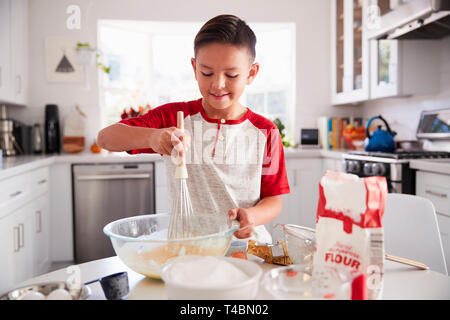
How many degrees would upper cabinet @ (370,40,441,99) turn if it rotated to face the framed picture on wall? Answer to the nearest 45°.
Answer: approximately 45° to its right

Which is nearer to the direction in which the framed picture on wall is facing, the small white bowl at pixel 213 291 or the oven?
the small white bowl

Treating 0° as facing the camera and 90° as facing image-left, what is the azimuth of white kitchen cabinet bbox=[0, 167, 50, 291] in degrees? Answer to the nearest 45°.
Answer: approximately 315°

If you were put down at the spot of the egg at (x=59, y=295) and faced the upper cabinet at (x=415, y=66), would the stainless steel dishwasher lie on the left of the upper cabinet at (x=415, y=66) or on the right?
left

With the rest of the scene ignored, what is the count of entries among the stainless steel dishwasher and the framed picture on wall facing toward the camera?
2

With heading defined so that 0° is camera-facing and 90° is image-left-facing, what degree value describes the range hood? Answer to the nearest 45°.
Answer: approximately 45°

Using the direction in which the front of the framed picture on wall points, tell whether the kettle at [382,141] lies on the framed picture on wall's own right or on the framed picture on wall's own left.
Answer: on the framed picture on wall's own left

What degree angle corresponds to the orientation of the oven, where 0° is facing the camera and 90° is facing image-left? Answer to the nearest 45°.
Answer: approximately 45°
